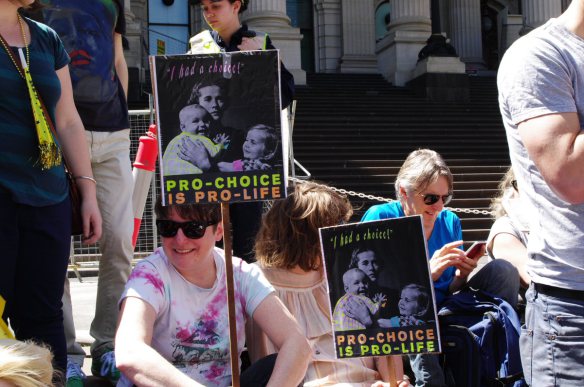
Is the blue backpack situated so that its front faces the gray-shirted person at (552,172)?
no

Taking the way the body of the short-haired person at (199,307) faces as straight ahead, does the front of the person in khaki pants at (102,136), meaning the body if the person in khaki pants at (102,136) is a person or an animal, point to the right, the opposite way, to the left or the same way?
the same way

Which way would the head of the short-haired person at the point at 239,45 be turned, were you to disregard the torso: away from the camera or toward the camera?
toward the camera

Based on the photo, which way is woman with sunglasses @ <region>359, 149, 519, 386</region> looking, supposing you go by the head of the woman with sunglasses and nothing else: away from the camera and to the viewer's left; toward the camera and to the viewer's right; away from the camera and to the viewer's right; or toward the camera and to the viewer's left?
toward the camera and to the viewer's right

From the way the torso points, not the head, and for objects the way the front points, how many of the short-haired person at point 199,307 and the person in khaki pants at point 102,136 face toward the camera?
2

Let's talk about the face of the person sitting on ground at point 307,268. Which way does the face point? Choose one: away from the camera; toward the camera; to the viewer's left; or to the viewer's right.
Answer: away from the camera

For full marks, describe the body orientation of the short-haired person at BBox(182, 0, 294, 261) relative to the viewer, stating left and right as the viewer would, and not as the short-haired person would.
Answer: facing the viewer and to the left of the viewer

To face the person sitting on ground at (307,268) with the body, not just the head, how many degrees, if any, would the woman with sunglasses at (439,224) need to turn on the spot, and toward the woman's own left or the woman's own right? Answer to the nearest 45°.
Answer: approximately 90° to the woman's own right

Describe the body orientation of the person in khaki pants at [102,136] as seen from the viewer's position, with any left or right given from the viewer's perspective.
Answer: facing the viewer

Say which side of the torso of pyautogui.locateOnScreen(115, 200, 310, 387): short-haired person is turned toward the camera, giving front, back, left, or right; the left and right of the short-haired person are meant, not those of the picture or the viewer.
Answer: front

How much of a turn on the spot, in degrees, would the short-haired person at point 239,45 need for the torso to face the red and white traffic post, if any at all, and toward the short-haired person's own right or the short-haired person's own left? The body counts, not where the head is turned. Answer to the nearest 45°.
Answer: approximately 90° to the short-haired person's own right
